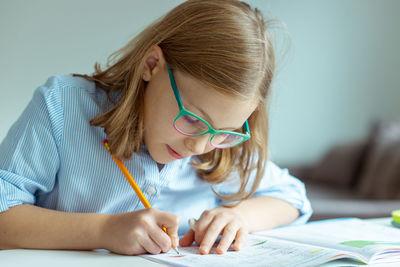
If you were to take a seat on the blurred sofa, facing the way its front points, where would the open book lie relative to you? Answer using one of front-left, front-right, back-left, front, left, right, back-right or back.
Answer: front

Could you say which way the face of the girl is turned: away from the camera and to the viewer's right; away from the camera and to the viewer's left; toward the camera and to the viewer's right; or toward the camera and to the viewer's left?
toward the camera and to the viewer's right

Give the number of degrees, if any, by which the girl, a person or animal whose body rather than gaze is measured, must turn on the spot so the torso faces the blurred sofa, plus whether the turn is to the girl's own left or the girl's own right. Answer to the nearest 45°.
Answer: approximately 90° to the girl's own left

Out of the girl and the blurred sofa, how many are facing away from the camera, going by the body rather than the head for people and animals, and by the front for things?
0

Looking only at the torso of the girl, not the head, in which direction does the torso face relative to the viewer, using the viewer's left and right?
facing the viewer and to the right of the viewer

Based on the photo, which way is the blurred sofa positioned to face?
toward the camera

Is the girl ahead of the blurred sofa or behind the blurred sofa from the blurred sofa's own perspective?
ahead
